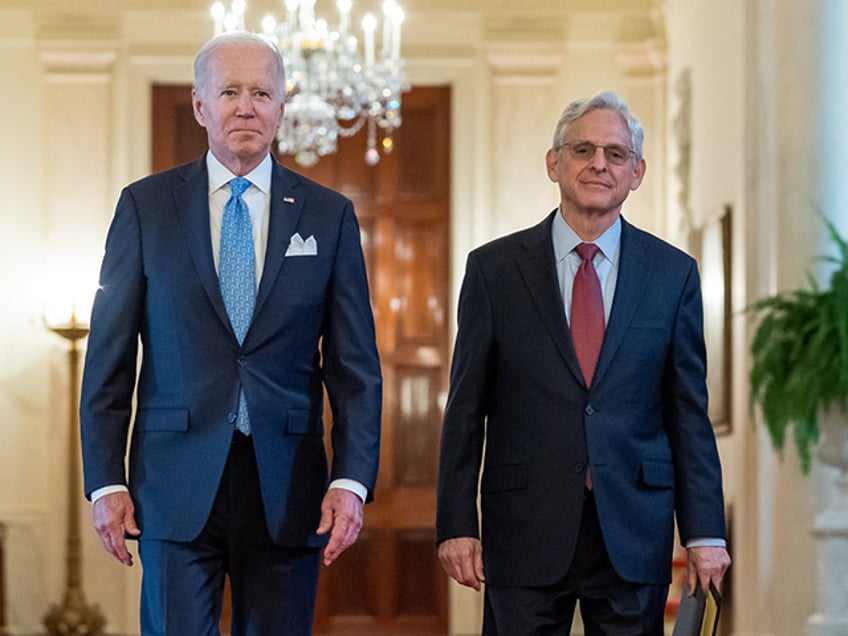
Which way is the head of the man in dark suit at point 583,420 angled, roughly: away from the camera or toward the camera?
toward the camera

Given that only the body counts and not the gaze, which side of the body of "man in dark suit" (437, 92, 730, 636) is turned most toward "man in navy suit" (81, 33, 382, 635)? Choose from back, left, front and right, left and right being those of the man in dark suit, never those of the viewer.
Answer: right

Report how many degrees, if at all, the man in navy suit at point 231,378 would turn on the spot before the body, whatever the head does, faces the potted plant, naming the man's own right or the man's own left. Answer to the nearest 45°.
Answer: approximately 135° to the man's own left

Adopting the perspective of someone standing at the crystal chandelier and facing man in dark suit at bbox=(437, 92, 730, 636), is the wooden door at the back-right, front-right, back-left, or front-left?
back-left

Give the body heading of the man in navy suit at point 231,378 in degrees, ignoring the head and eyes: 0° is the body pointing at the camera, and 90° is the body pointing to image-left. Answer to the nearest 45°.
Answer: approximately 0°

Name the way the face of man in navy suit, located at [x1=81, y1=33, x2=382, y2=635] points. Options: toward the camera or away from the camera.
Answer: toward the camera

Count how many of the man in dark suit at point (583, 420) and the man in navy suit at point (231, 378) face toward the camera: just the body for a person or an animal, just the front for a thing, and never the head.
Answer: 2

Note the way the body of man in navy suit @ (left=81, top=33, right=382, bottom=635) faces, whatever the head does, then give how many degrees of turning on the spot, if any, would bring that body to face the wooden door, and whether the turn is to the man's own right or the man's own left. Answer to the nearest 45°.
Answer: approximately 180°

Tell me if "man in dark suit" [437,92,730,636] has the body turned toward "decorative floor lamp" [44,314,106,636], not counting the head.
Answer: no

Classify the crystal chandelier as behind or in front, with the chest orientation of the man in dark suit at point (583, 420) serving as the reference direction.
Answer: behind

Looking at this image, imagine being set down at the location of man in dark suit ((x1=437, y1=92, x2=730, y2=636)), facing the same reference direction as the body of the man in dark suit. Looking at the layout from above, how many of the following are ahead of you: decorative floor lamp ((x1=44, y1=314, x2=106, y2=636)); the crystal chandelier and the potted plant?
0

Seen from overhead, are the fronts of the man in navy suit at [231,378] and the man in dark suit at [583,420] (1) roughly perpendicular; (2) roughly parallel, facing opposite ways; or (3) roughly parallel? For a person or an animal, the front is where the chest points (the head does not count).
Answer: roughly parallel

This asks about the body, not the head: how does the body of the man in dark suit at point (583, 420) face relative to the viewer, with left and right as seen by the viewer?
facing the viewer
